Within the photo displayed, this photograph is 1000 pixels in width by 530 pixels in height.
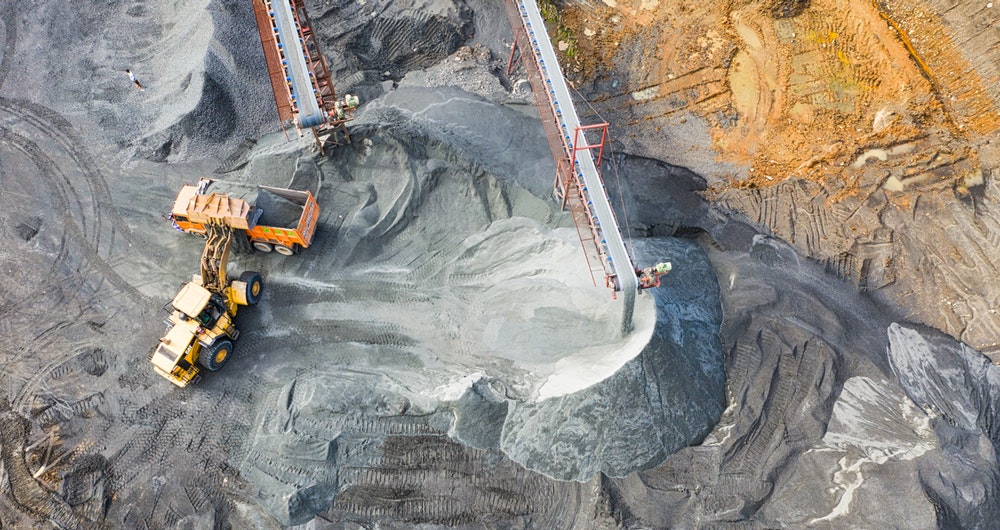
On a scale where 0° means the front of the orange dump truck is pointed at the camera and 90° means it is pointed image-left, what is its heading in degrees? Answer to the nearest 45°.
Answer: approximately 90°

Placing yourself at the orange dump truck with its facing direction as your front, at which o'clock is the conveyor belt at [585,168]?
The conveyor belt is roughly at 7 o'clock from the orange dump truck.

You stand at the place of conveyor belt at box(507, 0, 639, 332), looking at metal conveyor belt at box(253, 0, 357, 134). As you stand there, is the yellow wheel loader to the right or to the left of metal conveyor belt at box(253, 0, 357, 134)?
left

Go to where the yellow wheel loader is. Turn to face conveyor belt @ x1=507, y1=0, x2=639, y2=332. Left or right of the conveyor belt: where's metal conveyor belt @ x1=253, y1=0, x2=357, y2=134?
left

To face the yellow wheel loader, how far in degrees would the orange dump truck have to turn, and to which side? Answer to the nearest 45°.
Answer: approximately 45° to its left
